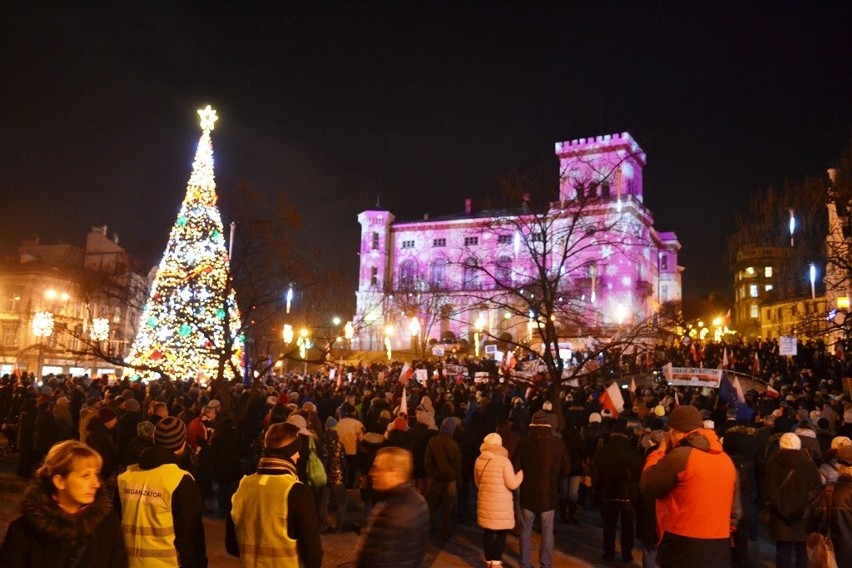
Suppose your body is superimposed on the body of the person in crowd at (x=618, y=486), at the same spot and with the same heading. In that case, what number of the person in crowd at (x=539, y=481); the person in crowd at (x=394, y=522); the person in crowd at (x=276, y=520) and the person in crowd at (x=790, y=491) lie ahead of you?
0

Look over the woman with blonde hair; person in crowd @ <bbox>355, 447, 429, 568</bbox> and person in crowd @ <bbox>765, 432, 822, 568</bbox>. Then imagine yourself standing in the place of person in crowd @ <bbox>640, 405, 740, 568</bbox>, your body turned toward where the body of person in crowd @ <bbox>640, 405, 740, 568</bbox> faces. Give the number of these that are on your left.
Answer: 2

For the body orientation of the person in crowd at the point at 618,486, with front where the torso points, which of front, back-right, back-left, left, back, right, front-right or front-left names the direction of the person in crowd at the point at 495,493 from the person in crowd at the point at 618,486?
back-left

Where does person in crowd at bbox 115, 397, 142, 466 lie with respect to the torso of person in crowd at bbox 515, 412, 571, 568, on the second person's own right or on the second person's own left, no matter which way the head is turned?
on the second person's own left

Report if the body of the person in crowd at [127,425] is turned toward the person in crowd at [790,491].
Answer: no

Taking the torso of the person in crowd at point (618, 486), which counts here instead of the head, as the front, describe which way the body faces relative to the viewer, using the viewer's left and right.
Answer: facing away from the viewer

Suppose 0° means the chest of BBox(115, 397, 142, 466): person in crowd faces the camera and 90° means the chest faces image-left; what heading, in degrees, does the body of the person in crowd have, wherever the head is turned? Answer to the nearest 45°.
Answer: approximately 180°

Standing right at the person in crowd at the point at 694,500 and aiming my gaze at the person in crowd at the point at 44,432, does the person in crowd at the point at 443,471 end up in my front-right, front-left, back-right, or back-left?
front-right

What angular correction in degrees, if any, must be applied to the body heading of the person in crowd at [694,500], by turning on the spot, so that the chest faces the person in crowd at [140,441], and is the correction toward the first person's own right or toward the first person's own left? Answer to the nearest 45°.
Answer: approximately 45° to the first person's own left

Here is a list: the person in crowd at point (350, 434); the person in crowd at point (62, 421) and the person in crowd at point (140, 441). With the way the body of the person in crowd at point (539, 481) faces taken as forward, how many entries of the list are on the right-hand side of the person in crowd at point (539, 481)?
0

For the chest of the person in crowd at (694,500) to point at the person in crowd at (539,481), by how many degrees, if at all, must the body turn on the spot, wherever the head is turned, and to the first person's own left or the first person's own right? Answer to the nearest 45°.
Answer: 0° — they already face them

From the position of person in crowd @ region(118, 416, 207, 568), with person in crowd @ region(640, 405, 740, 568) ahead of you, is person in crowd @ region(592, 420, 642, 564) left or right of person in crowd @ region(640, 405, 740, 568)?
left

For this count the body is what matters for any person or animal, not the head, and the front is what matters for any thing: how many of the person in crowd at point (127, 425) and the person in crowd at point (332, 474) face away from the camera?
2
